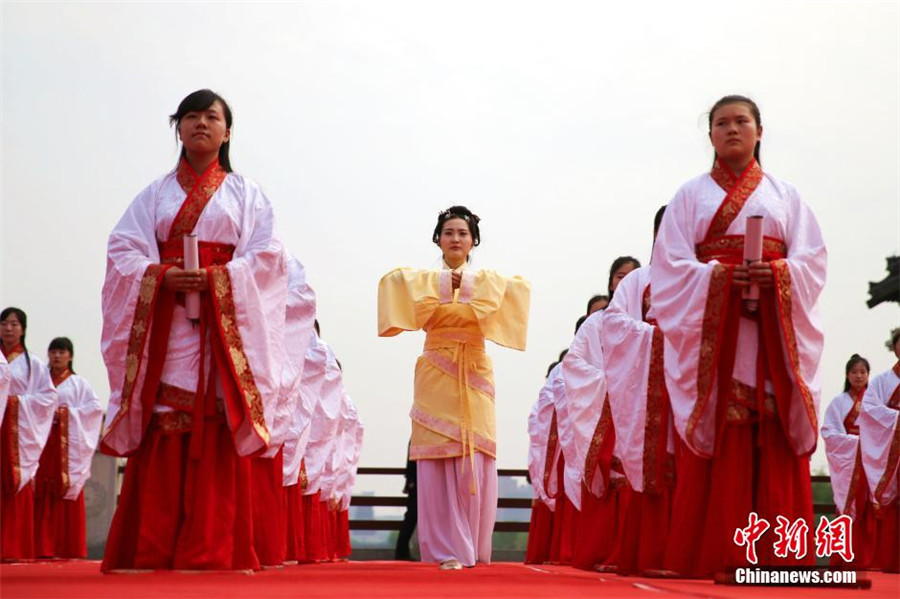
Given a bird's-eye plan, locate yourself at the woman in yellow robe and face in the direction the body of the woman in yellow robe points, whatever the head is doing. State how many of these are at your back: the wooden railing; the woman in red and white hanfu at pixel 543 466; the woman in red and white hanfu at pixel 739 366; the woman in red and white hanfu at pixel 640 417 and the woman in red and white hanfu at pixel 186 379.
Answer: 2

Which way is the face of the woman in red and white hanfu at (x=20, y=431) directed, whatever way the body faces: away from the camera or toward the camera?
toward the camera

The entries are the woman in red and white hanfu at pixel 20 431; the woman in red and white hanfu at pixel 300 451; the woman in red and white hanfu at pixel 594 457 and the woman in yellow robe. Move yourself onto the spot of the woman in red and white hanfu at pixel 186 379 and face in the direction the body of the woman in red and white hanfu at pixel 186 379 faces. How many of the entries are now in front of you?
0

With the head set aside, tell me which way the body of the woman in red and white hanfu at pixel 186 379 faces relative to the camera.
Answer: toward the camera

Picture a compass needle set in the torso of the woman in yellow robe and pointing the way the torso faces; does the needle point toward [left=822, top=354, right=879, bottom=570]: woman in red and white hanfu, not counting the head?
no

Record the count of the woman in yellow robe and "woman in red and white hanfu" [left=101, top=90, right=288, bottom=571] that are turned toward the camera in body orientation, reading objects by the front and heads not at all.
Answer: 2

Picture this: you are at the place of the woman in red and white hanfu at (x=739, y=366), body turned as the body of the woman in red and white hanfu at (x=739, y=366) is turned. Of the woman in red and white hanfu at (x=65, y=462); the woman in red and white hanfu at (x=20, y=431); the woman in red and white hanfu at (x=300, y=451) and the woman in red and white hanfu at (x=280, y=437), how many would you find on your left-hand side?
0

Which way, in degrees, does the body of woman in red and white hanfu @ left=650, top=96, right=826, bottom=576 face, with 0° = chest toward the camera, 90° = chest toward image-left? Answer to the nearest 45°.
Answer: approximately 0°

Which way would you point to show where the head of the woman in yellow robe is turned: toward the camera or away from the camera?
toward the camera

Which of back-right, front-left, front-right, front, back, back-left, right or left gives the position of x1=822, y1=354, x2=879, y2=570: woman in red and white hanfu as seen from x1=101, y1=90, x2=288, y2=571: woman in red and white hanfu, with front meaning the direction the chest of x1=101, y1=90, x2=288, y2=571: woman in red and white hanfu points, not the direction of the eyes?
back-left

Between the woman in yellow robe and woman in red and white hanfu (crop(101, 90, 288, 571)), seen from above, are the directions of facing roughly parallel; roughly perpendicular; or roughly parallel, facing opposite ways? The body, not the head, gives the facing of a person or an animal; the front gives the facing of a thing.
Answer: roughly parallel

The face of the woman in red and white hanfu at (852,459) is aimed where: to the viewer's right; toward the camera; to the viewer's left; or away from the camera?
toward the camera

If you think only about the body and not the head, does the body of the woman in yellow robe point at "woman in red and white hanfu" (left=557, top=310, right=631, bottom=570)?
no

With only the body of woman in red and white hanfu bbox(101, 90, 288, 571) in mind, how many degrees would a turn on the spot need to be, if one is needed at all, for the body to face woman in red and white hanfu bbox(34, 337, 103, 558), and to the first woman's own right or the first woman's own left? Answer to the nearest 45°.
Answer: approximately 180°

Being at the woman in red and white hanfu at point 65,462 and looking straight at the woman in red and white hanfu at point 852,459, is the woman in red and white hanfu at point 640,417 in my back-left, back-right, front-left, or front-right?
front-right
